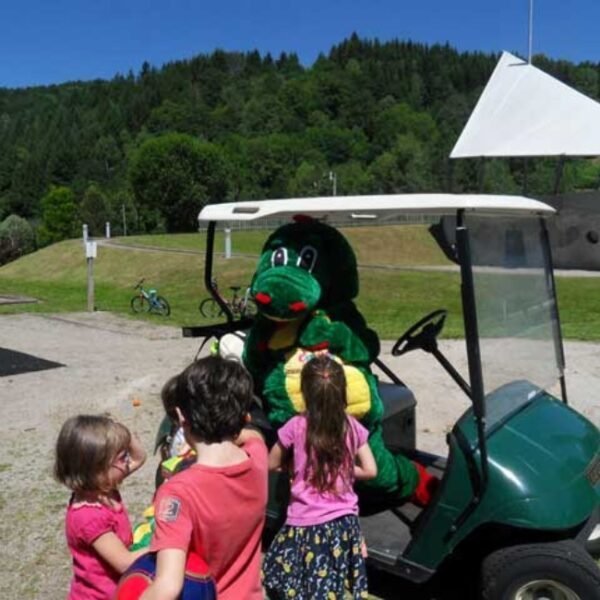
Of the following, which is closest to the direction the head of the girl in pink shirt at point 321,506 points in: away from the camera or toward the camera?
away from the camera

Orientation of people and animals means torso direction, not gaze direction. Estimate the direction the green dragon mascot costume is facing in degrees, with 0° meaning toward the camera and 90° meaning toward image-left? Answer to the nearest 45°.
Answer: approximately 45°

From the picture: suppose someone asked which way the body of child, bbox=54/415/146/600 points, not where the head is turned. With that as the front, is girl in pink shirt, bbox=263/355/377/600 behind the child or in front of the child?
in front

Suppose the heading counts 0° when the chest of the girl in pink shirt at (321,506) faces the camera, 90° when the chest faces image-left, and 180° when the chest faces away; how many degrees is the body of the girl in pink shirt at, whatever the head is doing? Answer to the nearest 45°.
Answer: approximately 180°

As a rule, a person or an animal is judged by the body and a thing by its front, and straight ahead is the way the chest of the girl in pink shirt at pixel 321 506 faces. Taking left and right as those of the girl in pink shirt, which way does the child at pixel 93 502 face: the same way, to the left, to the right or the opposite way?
to the right

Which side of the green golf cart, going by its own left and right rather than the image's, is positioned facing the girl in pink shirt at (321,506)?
right

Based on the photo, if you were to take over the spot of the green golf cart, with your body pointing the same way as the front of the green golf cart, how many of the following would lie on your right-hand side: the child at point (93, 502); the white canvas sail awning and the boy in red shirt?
2

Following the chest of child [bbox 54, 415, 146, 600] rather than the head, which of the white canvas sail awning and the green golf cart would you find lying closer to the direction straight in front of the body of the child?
the green golf cart

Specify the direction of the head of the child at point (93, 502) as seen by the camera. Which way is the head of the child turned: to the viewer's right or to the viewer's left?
to the viewer's right

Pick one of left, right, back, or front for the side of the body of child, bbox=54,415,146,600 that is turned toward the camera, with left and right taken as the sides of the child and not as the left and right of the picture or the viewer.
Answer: right

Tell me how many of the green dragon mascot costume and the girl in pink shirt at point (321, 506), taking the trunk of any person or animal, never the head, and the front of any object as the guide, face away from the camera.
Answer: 1

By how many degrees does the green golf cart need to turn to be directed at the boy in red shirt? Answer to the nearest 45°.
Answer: approximately 90° to its right

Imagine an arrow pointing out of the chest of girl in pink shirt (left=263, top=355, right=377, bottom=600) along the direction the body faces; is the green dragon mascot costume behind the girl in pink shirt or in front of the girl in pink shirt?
in front

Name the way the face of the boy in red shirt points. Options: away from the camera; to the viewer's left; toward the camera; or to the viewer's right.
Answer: away from the camera
